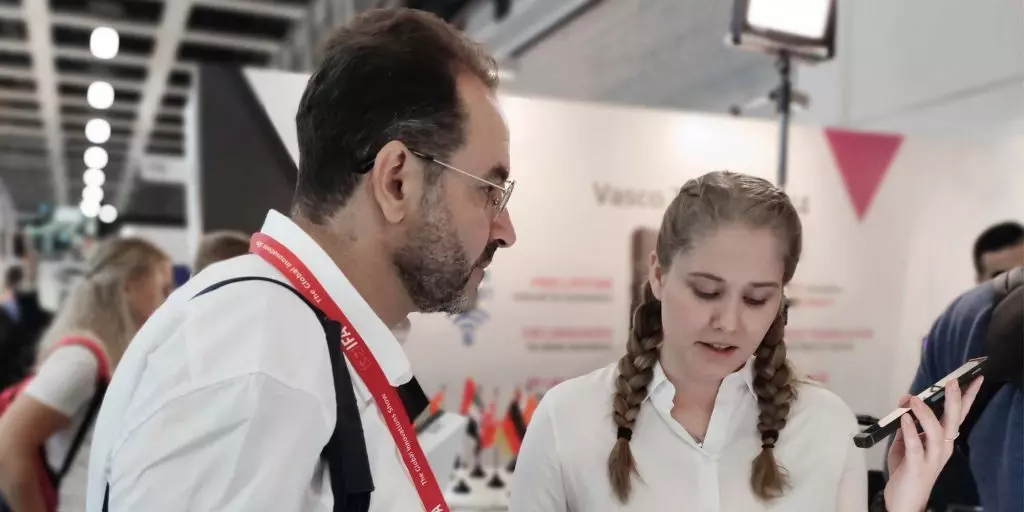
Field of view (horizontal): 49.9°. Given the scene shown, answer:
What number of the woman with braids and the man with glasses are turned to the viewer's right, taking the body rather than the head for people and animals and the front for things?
1

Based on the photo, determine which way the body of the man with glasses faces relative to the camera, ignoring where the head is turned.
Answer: to the viewer's right

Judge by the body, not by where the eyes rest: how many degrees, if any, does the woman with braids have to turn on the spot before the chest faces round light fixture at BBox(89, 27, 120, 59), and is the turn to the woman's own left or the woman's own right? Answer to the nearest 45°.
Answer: approximately 135° to the woman's own right

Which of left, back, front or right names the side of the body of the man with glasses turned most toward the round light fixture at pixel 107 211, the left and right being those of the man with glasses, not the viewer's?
left

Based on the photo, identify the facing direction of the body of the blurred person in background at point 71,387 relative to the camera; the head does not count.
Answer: to the viewer's right

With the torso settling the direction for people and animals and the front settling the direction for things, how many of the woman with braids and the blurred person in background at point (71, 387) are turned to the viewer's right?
1

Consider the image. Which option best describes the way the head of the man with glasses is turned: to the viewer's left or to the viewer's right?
to the viewer's right
